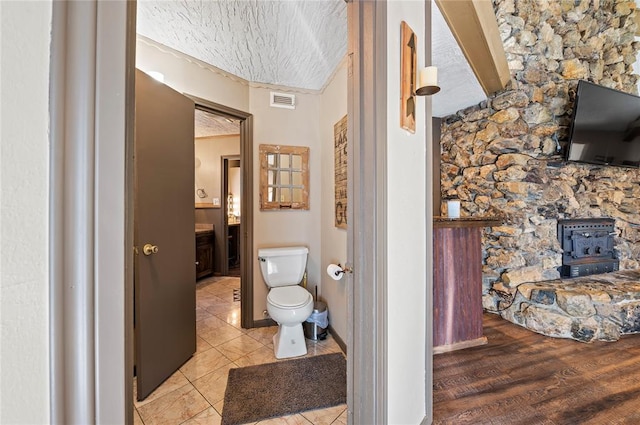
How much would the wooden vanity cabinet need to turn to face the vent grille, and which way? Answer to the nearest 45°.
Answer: approximately 45° to its right

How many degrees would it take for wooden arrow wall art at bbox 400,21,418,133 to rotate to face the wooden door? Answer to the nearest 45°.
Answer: approximately 135° to its right

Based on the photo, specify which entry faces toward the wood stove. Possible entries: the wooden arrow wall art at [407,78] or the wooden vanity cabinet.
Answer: the wooden vanity cabinet

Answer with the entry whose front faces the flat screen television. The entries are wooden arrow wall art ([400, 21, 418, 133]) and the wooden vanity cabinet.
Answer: the wooden vanity cabinet

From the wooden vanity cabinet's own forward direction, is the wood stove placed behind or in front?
in front

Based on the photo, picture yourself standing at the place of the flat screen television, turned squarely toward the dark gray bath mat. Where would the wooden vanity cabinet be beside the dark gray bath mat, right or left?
right

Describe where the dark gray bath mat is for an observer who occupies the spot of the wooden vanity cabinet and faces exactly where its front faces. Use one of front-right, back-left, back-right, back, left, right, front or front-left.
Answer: front-right

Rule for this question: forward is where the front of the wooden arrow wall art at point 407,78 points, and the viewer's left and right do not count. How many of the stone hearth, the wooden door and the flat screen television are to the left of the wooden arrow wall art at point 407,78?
2

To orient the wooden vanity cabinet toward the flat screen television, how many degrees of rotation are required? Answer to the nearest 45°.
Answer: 0° — it already faces it

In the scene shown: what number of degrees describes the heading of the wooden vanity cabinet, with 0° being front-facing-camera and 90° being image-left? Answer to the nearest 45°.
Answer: approximately 315°
